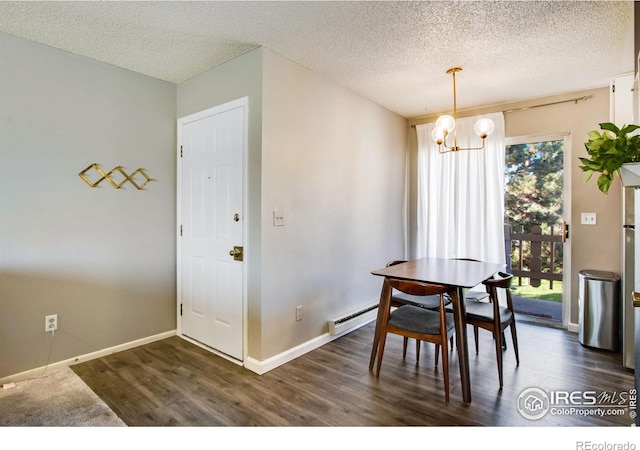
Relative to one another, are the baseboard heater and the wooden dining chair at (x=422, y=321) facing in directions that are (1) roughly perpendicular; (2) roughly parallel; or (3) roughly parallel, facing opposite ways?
roughly perpendicular

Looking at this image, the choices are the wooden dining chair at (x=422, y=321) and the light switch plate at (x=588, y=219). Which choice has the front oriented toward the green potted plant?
the light switch plate

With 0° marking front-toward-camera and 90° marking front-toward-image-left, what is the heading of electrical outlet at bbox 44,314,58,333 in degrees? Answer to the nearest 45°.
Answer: approximately 315°

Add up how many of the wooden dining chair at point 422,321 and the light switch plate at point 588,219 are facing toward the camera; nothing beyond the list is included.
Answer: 1

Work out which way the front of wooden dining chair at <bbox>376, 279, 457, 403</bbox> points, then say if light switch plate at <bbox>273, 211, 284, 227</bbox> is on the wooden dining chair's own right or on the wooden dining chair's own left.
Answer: on the wooden dining chair's own left

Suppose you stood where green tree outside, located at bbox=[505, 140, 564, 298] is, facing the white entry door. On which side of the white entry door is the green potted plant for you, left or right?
left

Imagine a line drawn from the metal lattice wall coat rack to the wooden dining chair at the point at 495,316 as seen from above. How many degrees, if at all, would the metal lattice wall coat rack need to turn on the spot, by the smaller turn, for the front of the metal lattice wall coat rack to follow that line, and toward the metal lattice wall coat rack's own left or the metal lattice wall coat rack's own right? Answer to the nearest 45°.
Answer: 0° — it already faces it

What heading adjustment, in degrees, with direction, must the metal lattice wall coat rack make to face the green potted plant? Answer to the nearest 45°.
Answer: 0° — it already faces it

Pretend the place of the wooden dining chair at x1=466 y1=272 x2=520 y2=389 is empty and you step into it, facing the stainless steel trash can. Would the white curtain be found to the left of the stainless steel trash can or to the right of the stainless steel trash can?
left

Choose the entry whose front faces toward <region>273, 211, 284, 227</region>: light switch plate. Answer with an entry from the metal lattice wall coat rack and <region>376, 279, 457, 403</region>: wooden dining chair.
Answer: the metal lattice wall coat rack
